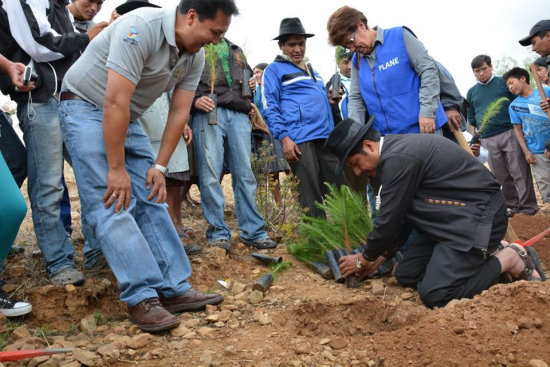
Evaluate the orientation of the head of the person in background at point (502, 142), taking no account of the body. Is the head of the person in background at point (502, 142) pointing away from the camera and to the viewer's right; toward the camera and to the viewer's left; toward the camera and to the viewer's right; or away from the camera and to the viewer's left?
toward the camera and to the viewer's left

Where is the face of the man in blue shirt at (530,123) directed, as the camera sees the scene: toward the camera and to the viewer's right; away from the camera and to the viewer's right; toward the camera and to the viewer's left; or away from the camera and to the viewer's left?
toward the camera and to the viewer's left

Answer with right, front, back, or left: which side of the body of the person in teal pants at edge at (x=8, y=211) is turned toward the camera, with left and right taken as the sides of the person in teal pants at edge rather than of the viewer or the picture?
right

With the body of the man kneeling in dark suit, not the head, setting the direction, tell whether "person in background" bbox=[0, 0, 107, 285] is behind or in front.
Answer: in front

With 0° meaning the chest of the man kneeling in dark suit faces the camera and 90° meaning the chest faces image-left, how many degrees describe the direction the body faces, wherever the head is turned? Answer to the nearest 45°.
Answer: approximately 90°

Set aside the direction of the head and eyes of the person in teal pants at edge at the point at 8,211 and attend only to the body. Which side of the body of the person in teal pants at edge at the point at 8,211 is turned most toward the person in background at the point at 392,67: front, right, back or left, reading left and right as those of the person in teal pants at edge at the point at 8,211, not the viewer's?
front

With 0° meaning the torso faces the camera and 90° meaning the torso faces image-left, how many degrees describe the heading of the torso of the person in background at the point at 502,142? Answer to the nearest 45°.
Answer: approximately 0°

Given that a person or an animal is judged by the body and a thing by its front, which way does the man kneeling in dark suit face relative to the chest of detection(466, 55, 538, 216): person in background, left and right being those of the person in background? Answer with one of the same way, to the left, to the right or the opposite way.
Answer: to the right

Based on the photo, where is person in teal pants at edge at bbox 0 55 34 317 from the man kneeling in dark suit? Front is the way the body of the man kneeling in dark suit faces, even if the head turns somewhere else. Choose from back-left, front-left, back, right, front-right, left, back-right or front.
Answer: front-left

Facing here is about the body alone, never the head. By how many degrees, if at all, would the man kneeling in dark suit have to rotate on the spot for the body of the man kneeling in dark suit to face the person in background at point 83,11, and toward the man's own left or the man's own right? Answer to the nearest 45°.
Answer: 0° — they already face them
